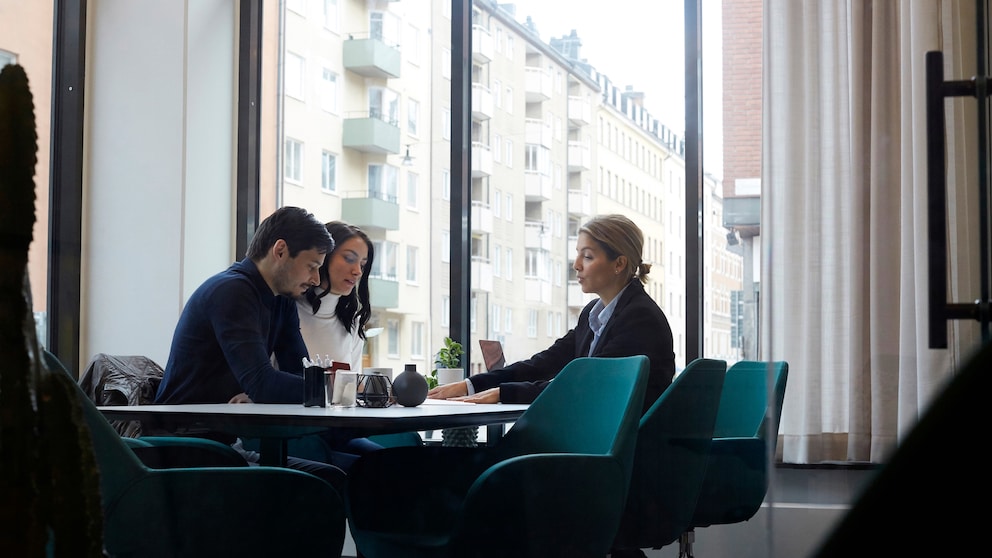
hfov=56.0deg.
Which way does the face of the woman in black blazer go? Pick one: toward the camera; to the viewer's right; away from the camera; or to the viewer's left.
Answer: to the viewer's left

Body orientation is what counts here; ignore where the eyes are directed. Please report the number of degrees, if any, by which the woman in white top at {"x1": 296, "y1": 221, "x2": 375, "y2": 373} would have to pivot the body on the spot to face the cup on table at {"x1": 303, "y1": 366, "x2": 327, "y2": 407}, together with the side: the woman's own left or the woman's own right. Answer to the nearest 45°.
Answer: approximately 45° to the woman's own right

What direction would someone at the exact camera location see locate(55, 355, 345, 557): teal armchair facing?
facing to the right of the viewer

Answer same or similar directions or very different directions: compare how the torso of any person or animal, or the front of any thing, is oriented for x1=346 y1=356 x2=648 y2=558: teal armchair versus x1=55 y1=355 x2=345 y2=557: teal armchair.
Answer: very different directions

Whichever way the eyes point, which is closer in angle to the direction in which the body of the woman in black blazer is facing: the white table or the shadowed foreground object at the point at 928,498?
the white table

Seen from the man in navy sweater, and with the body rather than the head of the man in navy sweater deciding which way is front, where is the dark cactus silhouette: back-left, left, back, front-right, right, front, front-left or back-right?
right

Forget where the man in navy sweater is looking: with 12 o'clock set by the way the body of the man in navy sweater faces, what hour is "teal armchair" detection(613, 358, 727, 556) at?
The teal armchair is roughly at 1 o'clock from the man in navy sweater.

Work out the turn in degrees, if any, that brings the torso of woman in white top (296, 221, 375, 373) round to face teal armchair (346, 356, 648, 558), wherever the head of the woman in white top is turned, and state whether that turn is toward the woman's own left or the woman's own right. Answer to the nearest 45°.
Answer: approximately 45° to the woman's own right

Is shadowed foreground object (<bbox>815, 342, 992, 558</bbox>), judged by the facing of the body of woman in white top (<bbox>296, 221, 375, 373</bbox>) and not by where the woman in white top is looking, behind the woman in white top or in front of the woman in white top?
in front

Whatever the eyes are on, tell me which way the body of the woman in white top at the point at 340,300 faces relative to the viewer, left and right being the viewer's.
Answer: facing the viewer and to the right of the viewer

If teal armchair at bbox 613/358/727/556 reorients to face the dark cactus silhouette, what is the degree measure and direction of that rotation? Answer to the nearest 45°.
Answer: approximately 90° to its left

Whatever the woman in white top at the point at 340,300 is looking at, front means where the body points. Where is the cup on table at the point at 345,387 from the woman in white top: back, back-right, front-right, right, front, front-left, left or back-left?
front-right

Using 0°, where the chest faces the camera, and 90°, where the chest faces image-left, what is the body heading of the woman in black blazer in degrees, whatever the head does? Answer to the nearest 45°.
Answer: approximately 90°

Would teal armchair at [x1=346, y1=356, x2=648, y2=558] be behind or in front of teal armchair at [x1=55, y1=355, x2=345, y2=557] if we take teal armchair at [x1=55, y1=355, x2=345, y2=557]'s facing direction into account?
in front
